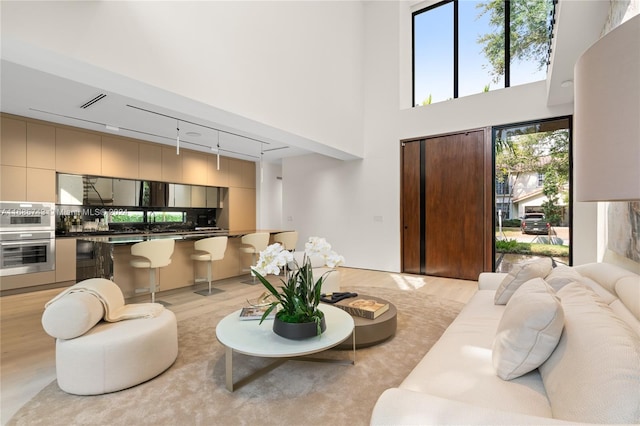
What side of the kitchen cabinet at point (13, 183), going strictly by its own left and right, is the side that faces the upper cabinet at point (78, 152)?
left

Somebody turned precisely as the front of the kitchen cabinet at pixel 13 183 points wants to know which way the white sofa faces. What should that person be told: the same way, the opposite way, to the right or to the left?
the opposite way

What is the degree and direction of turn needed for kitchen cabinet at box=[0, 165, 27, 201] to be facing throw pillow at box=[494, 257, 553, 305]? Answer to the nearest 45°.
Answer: approximately 45° to its left

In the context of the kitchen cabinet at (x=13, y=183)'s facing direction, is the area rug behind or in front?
in front

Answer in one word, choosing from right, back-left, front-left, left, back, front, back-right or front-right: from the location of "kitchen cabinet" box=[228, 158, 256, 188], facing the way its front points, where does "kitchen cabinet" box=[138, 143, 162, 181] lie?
right

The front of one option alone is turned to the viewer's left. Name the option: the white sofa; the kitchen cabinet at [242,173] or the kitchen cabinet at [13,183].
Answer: the white sofa

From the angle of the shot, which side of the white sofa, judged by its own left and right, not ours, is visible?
left

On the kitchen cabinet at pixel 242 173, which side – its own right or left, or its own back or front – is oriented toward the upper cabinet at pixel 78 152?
right

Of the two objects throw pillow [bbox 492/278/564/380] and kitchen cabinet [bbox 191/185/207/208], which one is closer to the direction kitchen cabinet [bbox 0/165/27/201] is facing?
the throw pillow

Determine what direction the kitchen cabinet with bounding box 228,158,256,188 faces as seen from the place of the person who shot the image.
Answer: facing the viewer and to the right of the viewer

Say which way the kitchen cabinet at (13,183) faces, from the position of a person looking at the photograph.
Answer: facing the viewer

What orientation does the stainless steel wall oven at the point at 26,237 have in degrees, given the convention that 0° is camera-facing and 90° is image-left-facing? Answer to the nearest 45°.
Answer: approximately 0°

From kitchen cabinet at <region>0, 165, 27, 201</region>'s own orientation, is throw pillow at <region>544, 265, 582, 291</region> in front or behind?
in front

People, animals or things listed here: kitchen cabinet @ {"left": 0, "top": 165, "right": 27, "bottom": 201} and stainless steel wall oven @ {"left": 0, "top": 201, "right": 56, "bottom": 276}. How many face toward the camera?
2

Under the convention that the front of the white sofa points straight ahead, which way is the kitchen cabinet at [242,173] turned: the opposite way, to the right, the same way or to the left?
the opposite way
